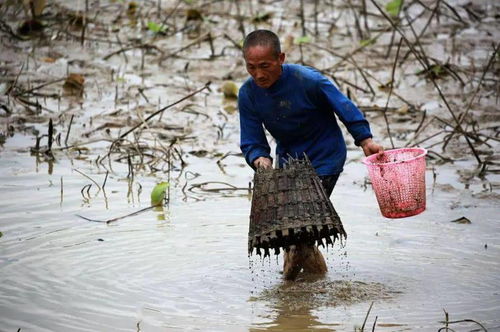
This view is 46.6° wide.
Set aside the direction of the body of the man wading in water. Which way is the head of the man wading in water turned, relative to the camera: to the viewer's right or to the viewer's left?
to the viewer's left

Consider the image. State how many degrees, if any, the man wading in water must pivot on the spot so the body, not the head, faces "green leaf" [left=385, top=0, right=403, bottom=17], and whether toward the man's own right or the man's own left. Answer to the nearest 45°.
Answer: approximately 135° to the man's own right

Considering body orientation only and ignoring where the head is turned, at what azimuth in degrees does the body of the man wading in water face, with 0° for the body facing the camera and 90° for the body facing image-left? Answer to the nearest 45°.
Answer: approximately 45°
